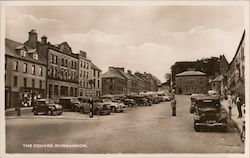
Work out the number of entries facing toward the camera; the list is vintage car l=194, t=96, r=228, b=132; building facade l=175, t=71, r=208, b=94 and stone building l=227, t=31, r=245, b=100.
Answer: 2

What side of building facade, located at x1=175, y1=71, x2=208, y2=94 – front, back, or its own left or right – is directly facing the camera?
front

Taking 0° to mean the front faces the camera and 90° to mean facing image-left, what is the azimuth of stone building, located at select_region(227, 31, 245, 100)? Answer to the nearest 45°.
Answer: approximately 90°

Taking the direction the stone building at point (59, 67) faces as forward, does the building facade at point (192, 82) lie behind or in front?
in front

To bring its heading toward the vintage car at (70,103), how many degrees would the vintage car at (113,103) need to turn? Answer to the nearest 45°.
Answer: approximately 135° to its right
